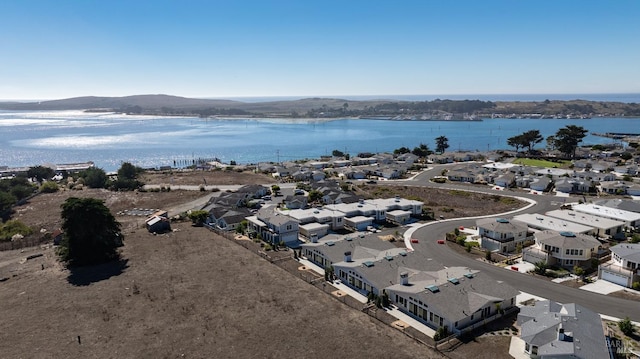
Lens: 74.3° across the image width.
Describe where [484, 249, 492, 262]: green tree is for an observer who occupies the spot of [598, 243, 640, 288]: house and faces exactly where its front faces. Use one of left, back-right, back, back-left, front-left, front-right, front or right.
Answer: front-right

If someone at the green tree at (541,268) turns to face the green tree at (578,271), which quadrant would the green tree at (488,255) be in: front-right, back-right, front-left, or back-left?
back-left

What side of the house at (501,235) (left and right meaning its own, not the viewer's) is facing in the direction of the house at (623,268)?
left

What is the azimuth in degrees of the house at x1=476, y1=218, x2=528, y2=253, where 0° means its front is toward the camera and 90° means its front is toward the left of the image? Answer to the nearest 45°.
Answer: approximately 45°

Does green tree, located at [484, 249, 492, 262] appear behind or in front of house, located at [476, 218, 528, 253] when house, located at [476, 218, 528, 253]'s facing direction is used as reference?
in front

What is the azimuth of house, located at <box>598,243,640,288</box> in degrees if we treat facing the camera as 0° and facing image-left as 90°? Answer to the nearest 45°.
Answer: approximately 45°

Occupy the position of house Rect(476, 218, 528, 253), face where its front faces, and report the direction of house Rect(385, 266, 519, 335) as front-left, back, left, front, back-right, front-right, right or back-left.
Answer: front-left

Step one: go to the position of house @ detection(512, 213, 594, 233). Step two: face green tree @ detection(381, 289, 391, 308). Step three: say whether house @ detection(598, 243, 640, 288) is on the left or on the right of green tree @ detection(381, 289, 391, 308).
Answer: left

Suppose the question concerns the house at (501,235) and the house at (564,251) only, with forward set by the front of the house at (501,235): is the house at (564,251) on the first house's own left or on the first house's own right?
on the first house's own left

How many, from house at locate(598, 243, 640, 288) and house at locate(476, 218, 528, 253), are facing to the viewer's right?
0

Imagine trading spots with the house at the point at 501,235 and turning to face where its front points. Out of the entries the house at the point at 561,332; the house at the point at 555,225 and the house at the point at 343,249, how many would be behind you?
1

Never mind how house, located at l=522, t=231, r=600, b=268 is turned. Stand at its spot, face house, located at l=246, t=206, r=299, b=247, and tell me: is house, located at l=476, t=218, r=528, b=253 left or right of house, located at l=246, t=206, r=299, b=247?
right

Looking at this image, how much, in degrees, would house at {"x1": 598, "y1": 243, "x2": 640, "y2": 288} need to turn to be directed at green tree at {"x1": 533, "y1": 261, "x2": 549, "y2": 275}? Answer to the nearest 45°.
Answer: approximately 45° to its right
